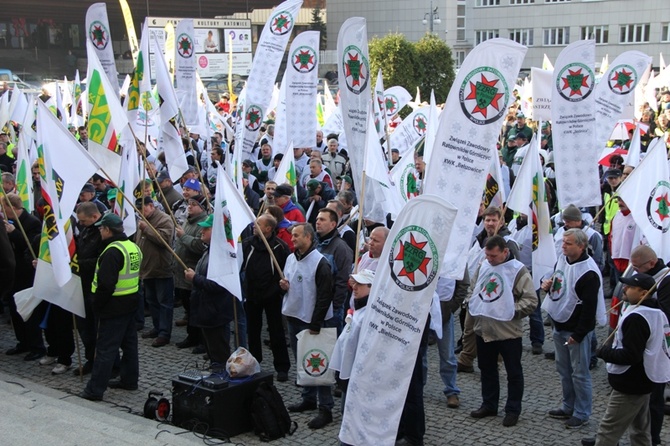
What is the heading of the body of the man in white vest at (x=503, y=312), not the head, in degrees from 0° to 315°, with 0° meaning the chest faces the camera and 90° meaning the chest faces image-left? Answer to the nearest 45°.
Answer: approximately 45°

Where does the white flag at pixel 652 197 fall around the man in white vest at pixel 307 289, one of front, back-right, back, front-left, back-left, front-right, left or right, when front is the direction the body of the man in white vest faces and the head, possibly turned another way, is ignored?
back-left

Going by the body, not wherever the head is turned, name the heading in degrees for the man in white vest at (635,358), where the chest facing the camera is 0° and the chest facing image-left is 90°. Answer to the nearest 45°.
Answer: approximately 90°

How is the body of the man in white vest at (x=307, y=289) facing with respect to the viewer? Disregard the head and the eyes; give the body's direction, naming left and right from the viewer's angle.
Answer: facing the viewer and to the left of the viewer

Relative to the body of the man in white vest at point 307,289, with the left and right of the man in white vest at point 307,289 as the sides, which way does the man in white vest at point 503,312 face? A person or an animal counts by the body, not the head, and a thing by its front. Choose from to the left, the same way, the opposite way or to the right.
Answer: the same way

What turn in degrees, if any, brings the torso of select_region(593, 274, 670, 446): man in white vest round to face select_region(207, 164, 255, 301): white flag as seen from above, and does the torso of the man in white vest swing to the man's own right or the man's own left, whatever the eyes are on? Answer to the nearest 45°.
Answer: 0° — they already face it

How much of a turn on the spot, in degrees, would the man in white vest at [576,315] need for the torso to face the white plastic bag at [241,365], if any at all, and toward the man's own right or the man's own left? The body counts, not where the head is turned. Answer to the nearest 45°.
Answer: approximately 45° to the man's own right

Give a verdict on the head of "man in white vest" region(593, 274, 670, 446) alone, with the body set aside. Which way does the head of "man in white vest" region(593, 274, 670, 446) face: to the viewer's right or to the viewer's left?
to the viewer's left

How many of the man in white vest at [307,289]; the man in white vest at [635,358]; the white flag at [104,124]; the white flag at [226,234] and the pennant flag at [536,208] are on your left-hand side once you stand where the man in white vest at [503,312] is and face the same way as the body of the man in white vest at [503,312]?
1

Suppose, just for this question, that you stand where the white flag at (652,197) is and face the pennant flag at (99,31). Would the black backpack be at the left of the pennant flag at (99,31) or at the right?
left

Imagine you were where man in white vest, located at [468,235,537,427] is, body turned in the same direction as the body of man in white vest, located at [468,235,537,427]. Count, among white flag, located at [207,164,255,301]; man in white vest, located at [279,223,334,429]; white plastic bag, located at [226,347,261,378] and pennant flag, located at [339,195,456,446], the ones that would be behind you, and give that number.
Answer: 0

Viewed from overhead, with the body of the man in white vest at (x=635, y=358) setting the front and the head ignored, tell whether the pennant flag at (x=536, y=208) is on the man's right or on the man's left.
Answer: on the man's right

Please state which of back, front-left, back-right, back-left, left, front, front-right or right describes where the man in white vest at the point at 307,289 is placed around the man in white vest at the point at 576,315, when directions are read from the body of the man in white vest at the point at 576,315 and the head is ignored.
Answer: front-right

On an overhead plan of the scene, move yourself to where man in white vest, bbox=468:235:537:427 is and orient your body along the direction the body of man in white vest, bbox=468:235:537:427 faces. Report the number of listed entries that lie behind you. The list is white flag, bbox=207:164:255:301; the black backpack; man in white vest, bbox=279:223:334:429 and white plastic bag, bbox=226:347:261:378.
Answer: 0

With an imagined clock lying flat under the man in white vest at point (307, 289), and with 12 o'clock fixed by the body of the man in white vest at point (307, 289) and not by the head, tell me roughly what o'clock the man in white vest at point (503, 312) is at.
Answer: the man in white vest at point (503, 312) is roughly at 8 o'clock from the man in white vest at point (307, 289).

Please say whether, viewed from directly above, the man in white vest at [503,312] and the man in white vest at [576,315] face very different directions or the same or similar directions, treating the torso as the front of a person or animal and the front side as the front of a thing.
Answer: same or similar directions
